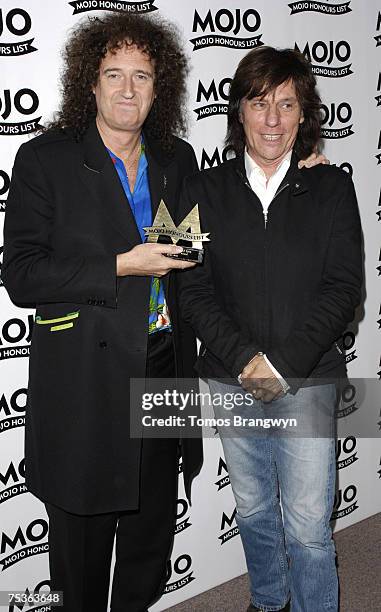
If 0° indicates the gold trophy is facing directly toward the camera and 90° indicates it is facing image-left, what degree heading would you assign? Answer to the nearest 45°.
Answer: approximately 0°

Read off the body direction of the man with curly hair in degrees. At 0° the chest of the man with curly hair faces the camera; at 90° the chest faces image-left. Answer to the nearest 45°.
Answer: approximately 315°
